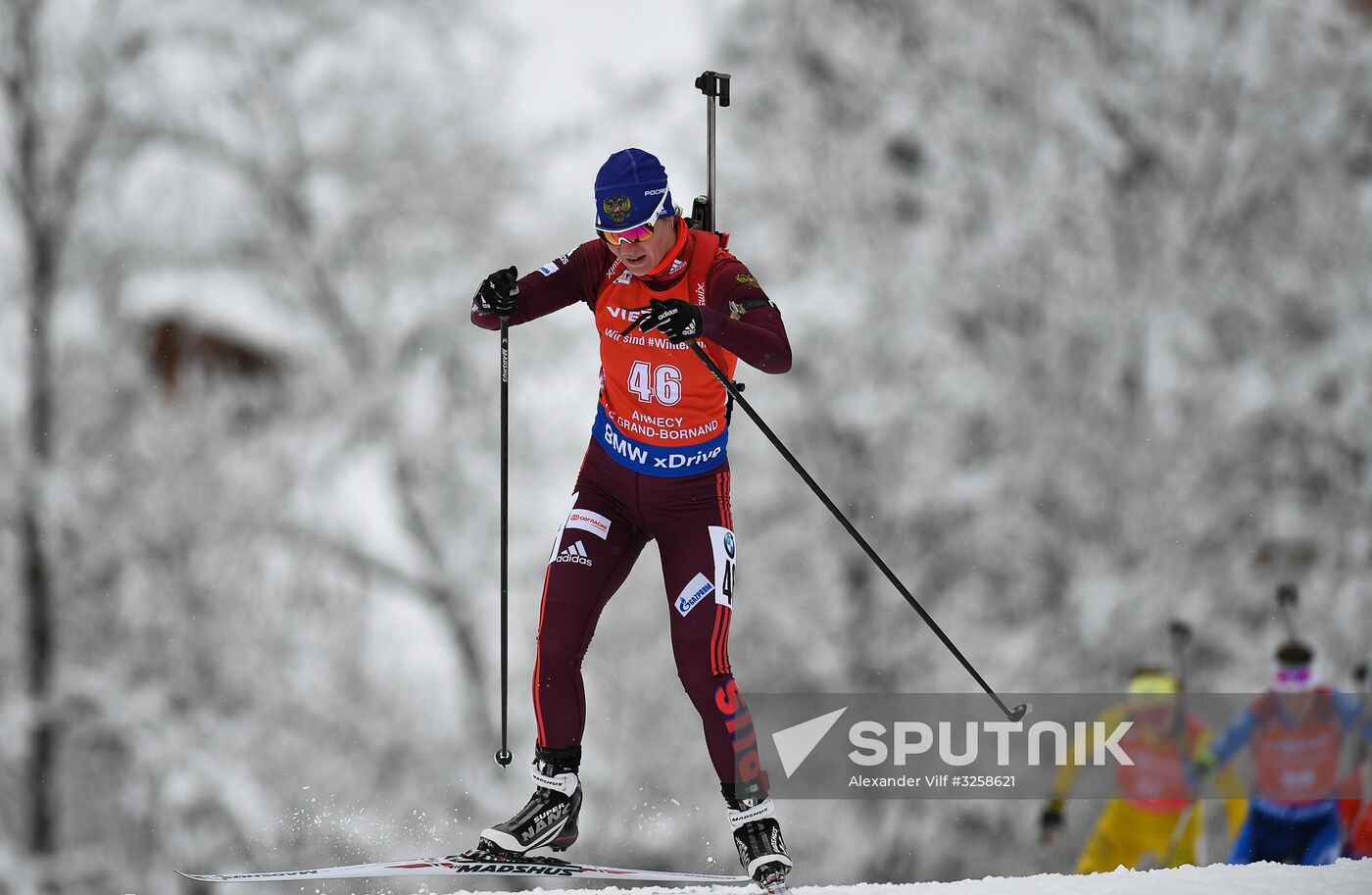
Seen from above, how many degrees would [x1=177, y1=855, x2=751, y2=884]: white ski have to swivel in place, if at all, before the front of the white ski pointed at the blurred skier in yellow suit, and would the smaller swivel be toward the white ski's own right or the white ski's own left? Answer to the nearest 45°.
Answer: approximately 135° to the white ski's own right

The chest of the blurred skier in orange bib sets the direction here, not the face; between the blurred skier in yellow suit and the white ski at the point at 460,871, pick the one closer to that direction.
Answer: the white ski

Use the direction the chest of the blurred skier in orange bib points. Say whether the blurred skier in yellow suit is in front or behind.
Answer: behind

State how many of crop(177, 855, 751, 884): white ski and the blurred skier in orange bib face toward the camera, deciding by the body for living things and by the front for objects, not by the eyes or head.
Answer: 1

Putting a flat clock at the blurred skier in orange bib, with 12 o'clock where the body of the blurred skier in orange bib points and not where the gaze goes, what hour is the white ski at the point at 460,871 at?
The white ski is roughly at 1 o'clock from the blurred skier in orange bib.

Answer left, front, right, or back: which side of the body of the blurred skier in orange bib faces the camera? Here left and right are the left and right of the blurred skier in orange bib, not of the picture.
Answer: front

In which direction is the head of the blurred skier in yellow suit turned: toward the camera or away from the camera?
toward the camera

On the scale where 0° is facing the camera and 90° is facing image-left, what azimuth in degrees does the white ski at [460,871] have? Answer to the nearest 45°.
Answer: approximately 90°

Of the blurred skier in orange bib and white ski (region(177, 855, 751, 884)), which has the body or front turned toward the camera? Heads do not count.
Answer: the blurred skier in orange bib

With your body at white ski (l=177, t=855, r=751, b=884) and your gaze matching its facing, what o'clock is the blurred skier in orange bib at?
The blurred skier in orange bib is roughly at 5 o'clock from the white ski.
